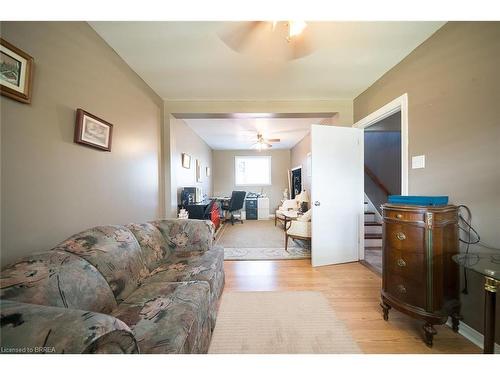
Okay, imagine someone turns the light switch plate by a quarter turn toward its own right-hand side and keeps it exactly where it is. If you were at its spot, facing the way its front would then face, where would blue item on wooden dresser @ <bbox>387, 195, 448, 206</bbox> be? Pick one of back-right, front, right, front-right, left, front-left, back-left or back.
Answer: back-left

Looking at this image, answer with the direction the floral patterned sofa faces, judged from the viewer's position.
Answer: facing the viewer and to the right of the viewer

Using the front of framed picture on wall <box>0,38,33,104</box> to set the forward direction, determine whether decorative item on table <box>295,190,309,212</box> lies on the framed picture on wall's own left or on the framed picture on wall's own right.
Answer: on the framed picture on wall's own left

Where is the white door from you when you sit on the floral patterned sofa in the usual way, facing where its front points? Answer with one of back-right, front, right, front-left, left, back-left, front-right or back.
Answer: front-left

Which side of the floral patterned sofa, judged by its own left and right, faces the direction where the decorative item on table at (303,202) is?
left

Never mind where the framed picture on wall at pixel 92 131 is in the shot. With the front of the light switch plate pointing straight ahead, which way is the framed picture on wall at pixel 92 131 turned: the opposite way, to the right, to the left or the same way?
the opposite way

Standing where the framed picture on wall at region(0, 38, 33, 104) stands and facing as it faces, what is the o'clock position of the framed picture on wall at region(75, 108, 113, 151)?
the framed picture on wall at region(75, 108, 113, 151) is roughly at 9 o'clock from the framed picture on wall at region(0, 38, 33, 104).

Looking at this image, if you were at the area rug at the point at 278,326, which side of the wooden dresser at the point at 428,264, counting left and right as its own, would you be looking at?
front

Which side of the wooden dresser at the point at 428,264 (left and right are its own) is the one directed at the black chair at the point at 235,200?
right

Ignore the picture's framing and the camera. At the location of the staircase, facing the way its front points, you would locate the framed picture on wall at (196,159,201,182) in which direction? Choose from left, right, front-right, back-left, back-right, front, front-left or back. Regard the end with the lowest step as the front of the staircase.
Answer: right

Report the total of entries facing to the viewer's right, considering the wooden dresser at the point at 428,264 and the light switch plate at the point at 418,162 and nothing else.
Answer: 0

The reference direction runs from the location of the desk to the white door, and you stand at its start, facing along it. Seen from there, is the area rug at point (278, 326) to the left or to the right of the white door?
right
